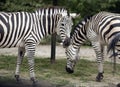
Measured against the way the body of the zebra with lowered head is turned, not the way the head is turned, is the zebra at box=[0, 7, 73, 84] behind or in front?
in front

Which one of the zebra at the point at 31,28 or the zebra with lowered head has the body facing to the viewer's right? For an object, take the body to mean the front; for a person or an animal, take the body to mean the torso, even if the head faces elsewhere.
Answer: the zebra

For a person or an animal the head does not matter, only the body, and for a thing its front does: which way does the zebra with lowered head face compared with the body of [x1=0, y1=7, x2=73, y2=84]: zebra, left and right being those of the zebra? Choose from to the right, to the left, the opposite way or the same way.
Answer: the opposite way

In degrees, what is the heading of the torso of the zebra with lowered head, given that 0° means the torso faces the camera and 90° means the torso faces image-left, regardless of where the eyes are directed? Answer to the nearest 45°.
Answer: approximately 90°

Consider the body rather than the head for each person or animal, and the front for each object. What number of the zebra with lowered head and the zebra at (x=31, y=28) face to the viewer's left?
1

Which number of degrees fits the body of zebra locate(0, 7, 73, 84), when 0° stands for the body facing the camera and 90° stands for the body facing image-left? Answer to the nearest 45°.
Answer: approximately 270°

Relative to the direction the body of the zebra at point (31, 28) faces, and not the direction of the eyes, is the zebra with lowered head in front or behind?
in front
